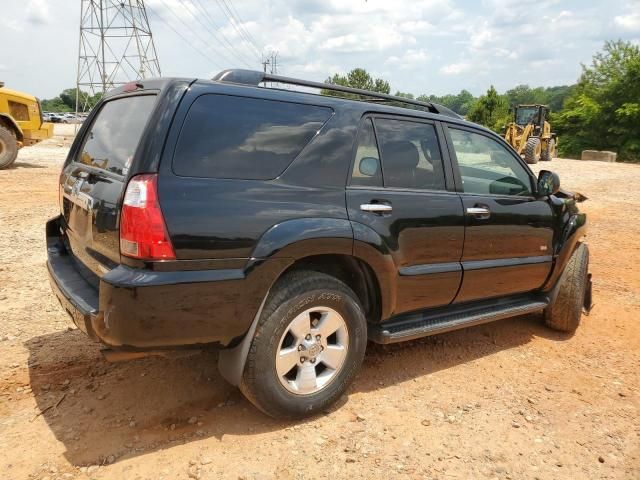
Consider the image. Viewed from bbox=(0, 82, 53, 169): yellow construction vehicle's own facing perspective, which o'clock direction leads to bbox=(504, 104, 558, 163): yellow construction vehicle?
bbox=(504, 104, 558, 163): yellow construction vehicle is roughly at 6 o'clock from bbox=(0, 82, 53, 169): yellow construction vehicle.

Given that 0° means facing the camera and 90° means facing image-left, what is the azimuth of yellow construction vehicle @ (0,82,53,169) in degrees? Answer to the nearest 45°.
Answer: approximately 90°

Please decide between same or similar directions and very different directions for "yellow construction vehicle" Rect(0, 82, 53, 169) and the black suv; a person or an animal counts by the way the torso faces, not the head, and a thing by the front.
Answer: very different directions

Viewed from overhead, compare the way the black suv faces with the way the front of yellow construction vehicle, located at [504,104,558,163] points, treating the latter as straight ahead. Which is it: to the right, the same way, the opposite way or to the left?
the opposite way

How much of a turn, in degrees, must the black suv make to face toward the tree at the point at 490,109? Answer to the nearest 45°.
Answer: approximately 45° to its left

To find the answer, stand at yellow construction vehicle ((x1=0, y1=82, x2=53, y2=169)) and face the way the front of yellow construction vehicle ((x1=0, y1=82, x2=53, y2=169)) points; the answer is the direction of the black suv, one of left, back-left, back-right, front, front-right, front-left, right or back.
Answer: left

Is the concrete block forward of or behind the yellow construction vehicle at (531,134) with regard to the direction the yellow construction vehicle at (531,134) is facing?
behind

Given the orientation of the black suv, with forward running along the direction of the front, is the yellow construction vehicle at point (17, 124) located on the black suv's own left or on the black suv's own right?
on the black suv's own left

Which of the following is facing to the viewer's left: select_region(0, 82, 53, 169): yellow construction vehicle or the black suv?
the yellow construction vehicle

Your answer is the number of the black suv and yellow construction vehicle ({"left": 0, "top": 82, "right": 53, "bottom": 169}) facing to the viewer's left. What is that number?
1

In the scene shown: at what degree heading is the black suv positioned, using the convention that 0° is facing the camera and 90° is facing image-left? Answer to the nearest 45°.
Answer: approximately 225°

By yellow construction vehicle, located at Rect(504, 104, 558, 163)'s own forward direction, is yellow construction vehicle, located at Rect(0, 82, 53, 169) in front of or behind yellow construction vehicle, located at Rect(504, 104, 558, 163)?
in front
